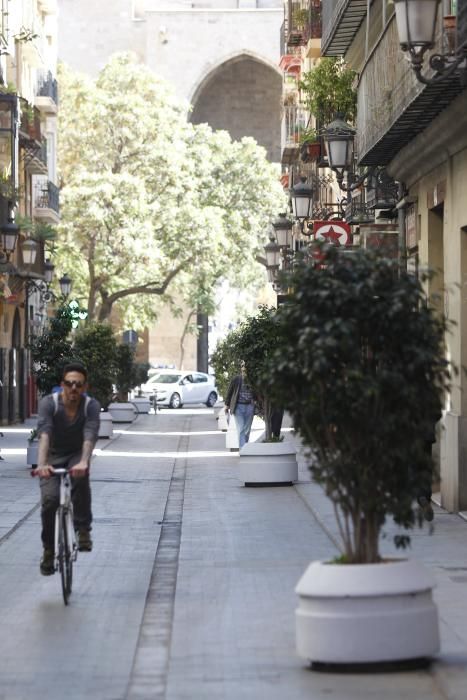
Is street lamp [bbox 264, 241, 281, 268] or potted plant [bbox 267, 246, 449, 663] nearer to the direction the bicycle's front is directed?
the potted plant

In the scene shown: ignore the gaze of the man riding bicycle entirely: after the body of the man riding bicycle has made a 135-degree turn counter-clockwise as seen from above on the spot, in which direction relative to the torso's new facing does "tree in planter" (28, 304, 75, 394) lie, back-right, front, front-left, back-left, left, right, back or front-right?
front-left

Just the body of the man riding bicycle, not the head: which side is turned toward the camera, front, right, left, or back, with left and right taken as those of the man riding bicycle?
front

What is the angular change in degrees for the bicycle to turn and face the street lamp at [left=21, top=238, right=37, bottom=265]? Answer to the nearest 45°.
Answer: approximately 180°

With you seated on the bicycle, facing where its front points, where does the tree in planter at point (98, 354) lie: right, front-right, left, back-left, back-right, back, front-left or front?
back

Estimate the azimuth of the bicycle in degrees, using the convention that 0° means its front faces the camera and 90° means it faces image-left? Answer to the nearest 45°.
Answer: approximately 0°

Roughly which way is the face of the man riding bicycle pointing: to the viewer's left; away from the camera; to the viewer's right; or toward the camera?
toward the camera

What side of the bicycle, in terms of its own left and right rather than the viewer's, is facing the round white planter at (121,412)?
back

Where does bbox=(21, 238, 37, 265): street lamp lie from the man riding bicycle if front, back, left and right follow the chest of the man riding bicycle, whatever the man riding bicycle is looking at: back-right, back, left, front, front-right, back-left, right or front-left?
back

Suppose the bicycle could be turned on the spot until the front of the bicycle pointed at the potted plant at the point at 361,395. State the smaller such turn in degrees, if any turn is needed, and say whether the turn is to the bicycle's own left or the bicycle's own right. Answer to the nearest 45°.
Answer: approximately 45° to the bicycle's own left

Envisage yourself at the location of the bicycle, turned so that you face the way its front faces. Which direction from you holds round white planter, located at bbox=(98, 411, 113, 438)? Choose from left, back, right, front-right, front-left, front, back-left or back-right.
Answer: back

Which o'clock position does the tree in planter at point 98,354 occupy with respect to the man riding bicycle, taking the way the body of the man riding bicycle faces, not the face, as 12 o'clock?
The tree in planter is roughly at 6 o'clock from the man riding bicycle.

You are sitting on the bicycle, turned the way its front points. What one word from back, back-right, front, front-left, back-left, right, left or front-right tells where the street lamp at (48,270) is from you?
back

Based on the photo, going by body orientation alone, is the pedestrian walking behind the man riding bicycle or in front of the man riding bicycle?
behind
